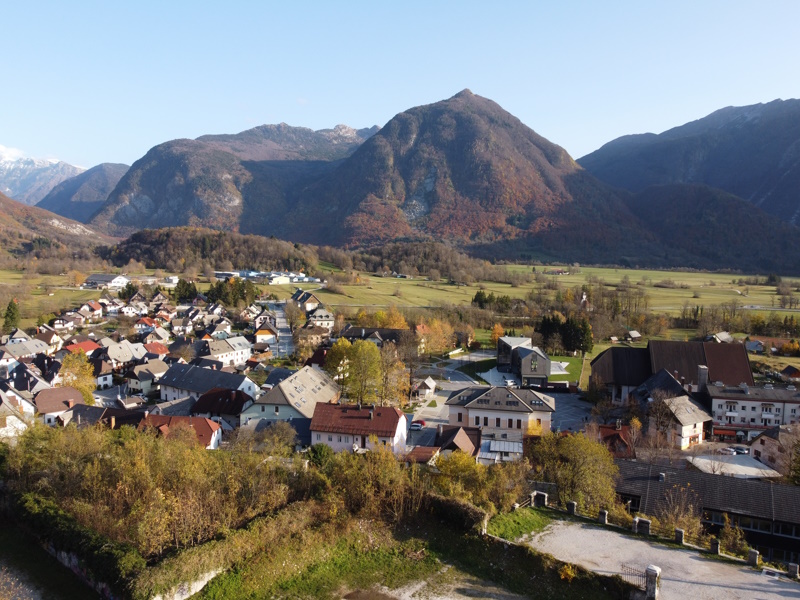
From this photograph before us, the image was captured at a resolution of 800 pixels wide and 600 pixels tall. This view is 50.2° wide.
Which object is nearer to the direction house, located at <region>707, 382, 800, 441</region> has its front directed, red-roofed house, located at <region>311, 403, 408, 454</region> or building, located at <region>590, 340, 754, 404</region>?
the red-roofed house

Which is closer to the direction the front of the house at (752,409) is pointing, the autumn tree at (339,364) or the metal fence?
the metal fence

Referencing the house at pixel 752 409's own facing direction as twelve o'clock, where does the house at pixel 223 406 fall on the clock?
the house at pixel 223 406 is roughly at 2 o'clock from the house at pixel 752 409.

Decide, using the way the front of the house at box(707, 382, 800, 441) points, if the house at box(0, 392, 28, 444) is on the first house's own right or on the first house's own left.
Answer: on the first house's own right

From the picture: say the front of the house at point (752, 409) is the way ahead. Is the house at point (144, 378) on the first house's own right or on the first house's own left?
on the first house's own right

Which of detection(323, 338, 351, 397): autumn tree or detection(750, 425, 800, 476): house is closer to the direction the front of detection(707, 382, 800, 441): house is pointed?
the house

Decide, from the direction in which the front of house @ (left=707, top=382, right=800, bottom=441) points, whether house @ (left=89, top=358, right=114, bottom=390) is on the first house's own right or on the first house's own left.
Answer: on the first house's own right

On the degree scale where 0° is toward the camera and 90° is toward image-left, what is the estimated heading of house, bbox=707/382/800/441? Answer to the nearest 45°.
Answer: approximately 0°

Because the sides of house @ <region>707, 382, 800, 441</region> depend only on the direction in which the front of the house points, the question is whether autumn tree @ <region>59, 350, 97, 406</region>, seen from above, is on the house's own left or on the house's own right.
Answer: on the house's own right

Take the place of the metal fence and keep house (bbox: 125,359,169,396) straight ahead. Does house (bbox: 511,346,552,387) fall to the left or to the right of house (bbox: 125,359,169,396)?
right

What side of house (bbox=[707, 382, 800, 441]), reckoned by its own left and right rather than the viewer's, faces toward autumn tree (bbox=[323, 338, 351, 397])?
right

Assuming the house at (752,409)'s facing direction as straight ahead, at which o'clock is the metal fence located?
The metal fence is roughly at 12 o'clock from the house.

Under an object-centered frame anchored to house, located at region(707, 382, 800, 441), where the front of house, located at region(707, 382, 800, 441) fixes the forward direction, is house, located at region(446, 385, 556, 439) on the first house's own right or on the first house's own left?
on the first house's own right
